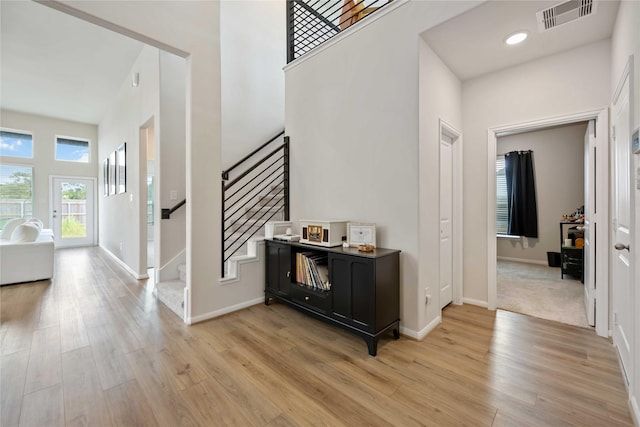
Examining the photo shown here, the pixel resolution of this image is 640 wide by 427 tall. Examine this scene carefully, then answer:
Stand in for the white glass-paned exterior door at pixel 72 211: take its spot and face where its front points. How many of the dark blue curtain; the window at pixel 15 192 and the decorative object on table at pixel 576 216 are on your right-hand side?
1

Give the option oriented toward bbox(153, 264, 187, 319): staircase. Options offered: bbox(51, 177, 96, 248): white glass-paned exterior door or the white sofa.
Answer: the white glass-paned exterior door

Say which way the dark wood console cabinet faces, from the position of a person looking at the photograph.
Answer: facing the viewer and to the left of the viewer

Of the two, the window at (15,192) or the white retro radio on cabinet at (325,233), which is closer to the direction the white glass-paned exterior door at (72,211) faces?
the white retro radio on cabinet

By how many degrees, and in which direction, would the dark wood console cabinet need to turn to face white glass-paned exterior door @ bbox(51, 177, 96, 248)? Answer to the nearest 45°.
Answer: approximately 90° to its right

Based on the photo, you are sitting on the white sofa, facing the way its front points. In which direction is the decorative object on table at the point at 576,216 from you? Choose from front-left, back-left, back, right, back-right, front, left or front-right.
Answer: back-right

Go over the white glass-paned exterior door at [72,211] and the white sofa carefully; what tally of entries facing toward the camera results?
1

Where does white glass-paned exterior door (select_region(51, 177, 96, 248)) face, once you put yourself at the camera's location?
facing the viewer
